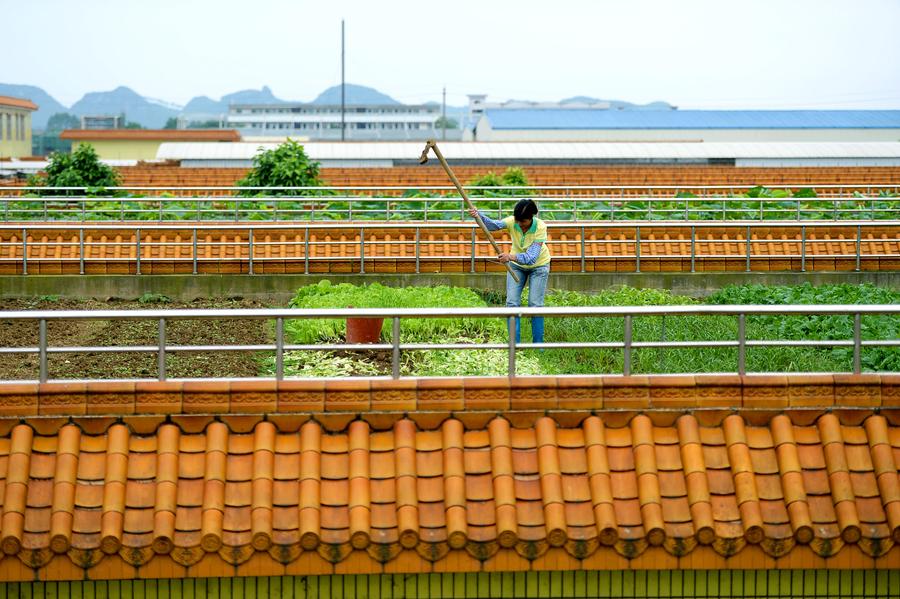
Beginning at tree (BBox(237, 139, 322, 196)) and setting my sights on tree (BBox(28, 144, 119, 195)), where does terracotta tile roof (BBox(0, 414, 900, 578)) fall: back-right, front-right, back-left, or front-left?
back-left

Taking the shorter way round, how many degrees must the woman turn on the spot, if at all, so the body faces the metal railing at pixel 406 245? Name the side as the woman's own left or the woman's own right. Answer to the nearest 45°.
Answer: approximately 135° to the woman's own right

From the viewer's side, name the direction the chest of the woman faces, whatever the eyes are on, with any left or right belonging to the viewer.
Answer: facing the viewer and to the left of the viewer

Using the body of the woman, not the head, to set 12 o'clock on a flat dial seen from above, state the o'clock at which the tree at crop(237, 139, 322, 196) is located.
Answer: The tree is roughly at 4 o'clock from the woman.

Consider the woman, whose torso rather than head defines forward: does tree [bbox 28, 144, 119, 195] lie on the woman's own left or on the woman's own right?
on the woman's own right

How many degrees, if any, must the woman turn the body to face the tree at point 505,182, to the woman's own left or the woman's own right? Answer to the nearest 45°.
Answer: approximately 135° to the woman's own right

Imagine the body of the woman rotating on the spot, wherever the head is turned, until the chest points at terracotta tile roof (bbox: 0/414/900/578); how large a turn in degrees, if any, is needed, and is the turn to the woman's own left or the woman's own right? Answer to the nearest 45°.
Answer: approximately 45° to the woman's own left

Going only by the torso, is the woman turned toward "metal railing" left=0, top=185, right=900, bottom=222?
no

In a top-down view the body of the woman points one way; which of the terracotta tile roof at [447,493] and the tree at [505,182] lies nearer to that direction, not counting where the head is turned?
the terracotta tile roof
